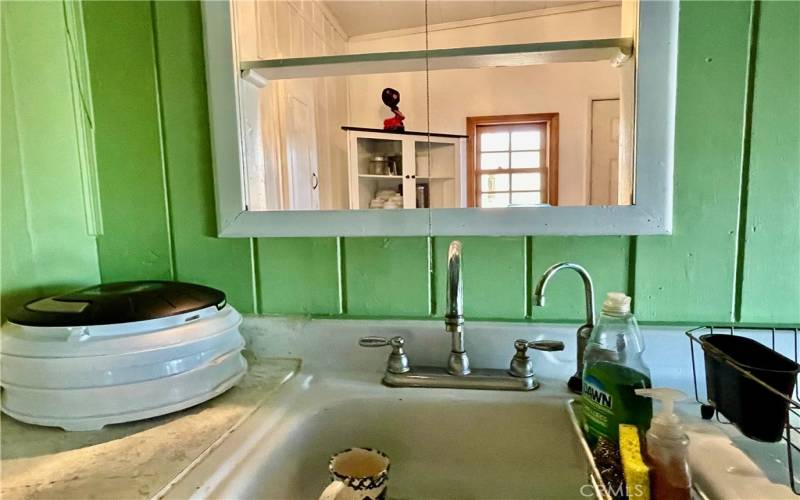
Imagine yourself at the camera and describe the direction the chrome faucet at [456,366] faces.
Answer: facing the viewer

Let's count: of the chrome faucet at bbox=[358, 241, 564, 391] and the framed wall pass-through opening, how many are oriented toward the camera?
2

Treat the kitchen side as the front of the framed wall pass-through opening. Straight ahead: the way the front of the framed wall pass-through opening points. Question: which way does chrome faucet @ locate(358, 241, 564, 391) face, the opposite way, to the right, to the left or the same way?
the same way

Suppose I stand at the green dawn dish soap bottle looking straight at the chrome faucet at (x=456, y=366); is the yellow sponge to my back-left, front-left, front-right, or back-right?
back-left

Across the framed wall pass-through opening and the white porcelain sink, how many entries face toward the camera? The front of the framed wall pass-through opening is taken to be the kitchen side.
2
